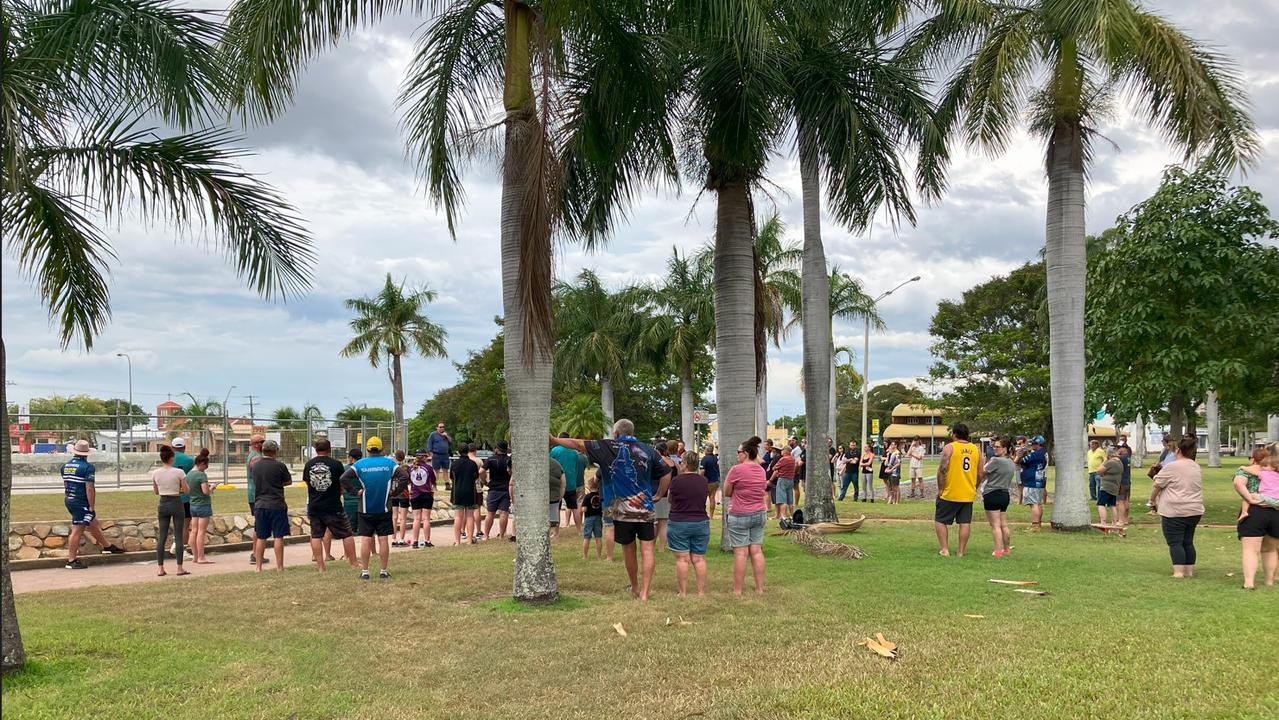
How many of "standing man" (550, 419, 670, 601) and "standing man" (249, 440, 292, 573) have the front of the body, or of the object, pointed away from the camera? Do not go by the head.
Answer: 2

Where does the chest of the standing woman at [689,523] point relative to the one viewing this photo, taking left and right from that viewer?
facing away from the viewer

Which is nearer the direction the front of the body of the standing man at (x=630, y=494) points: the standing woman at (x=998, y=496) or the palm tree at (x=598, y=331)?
the palm tree

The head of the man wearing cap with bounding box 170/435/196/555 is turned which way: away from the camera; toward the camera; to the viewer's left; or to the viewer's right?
away from the camera

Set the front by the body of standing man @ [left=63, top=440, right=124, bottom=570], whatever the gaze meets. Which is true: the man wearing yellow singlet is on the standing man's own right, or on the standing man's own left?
on the standing man's own right

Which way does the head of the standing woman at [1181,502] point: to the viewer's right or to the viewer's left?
to the viewer's left

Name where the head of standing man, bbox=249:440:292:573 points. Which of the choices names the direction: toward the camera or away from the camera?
away from the camera

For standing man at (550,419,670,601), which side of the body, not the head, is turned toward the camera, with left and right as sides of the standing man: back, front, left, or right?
back

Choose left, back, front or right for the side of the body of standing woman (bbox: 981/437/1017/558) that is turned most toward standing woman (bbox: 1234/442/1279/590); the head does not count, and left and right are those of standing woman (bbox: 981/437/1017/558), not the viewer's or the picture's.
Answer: back

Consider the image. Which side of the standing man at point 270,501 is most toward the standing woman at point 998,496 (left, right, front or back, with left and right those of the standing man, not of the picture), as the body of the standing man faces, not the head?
right

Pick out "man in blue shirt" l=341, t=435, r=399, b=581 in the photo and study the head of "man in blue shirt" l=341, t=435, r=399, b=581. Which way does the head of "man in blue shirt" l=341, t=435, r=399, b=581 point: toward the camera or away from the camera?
away from the camera

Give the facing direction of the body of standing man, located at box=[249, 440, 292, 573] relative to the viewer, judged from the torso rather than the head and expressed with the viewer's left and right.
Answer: facing away from the viewer

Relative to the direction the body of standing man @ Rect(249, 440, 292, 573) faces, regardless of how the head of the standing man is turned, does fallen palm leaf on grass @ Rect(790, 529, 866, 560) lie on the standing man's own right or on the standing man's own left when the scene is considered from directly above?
on the standing man's own right

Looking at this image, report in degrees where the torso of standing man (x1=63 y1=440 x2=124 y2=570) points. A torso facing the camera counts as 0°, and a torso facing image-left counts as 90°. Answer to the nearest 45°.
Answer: approximately 225°

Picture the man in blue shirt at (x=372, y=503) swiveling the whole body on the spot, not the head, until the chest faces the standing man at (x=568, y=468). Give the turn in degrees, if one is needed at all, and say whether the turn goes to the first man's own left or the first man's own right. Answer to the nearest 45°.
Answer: approximately 45° to the first man's own right

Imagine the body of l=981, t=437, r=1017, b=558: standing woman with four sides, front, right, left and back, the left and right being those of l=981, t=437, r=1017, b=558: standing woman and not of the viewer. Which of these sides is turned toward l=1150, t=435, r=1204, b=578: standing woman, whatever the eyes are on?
back
